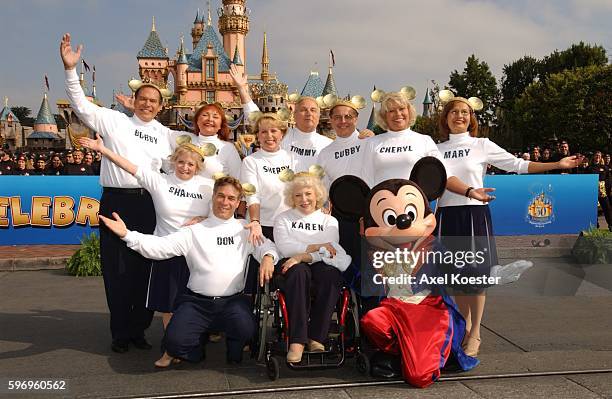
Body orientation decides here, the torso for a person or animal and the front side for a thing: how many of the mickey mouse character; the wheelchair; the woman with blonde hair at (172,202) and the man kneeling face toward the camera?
4

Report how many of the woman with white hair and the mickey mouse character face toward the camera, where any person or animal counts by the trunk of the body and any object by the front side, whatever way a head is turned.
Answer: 2

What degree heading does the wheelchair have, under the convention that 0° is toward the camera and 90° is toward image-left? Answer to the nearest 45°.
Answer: approximately 0°

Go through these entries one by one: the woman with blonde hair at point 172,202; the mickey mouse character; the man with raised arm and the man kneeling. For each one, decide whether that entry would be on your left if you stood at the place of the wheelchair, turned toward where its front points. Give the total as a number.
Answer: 1

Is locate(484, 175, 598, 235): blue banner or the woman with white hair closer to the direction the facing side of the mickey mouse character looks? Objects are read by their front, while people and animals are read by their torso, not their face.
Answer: the woman with white hair

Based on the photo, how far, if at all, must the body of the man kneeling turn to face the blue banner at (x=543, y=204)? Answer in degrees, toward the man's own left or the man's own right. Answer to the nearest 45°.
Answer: approximately 135° to the man's own left

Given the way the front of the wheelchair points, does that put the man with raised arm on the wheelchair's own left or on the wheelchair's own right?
on the wheelchair's own right

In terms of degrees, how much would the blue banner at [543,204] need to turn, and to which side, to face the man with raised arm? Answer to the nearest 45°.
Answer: approximately 45° to its right

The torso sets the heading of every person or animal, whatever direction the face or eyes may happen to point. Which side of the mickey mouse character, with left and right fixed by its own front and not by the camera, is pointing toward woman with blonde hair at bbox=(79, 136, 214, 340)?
right

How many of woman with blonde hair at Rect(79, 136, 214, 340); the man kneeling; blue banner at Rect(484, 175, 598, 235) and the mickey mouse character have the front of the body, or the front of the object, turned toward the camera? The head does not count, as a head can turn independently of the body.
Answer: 4

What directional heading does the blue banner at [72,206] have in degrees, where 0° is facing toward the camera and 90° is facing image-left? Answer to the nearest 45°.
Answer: approximately 0°

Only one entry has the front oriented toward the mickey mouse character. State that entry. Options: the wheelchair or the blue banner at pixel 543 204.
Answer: the blue banner

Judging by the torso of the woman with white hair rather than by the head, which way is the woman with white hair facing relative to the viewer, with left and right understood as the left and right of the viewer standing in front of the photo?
facing the viewer
